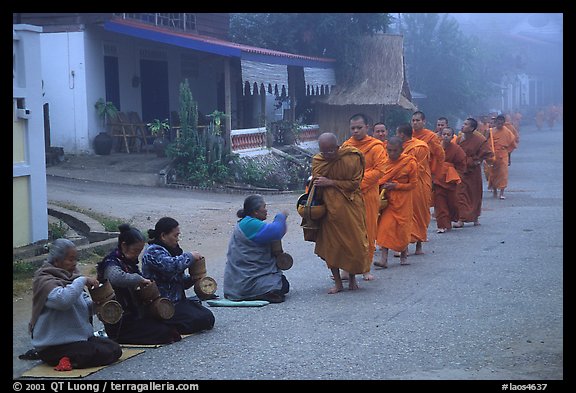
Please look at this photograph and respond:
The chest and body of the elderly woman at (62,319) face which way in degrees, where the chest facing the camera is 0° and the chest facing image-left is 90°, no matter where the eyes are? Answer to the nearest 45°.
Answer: approximately 270°

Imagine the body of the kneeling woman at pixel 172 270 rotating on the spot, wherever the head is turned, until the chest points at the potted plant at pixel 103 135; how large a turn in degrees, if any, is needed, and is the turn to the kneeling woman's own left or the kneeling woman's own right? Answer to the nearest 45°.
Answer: approximately 90° to the kneeling woman's own left

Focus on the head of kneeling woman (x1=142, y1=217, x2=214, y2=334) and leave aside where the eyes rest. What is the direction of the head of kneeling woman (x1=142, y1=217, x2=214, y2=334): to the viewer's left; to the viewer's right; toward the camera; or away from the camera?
to the viewer's right

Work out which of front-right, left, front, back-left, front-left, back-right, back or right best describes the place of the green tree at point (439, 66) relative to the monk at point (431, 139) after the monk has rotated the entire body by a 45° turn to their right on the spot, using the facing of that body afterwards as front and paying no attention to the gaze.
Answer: right

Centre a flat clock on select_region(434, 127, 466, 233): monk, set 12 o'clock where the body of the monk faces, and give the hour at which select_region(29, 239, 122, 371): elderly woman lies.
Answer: The elderly woman is roughly at 11 o'clock from the monk.

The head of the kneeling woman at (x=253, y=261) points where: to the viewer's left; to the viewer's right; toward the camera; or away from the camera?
to the viewer's right

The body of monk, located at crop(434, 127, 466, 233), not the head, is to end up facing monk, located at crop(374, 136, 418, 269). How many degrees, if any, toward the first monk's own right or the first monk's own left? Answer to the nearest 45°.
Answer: approximately 45° to the first monk's own left

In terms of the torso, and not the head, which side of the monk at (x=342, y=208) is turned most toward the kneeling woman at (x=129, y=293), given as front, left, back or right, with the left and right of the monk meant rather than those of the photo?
front

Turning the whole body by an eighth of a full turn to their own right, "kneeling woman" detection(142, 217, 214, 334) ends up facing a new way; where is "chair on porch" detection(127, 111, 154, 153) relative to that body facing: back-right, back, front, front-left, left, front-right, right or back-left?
back-left

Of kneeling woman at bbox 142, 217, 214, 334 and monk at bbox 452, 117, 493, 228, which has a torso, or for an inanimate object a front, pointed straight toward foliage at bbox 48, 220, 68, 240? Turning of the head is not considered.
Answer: the monk

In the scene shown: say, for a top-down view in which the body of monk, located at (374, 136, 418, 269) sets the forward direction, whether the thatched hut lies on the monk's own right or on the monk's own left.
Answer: on the monk's own right

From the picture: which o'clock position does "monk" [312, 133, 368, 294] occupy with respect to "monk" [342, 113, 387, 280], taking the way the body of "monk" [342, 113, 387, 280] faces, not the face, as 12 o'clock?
"monk" [312, 133, 368, 294] is roughly at 11 o'clock from "monk" [342, 113, 387, 280].

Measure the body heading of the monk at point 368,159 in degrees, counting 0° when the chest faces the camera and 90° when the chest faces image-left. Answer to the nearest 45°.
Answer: approximately 45°

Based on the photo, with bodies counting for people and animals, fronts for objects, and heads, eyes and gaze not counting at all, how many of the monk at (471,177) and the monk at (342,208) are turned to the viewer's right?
0

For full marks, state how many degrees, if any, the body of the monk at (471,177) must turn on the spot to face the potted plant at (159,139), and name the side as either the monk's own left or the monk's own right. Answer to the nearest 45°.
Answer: approximately 90° to the monk's own right

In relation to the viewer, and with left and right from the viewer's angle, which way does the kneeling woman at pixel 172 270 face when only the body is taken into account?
facing to the right of the viewer

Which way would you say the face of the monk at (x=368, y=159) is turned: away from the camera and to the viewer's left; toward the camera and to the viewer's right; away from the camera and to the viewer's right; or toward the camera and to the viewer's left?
toward the camera and to the viewer's left
